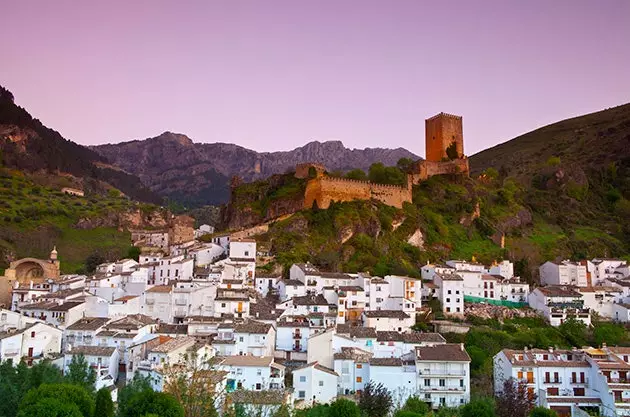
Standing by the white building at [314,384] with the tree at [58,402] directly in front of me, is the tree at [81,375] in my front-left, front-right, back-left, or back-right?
front-right

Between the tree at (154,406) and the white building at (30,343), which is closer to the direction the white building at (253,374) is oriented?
the tree

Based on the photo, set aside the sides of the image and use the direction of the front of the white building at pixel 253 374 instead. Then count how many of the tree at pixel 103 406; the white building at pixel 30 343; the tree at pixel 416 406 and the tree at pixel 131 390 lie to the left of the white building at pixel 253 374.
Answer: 1

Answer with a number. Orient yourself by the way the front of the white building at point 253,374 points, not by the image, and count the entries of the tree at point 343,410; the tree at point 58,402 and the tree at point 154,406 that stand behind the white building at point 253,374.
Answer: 0

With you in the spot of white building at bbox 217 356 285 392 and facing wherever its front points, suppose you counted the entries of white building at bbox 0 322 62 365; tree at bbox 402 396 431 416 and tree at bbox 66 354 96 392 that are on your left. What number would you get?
1

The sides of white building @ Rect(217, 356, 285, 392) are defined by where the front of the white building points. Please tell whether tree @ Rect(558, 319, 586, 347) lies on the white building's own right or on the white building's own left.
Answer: on the white building's own left

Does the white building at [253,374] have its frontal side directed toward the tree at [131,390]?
no

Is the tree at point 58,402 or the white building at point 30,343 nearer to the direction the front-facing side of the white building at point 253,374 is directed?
the tree

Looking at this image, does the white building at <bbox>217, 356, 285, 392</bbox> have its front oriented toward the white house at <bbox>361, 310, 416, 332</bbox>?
no

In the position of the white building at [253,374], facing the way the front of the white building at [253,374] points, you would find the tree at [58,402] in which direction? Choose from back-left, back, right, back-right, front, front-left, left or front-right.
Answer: front-right

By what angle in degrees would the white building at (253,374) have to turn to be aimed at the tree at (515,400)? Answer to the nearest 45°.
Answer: approximately 90° to its left

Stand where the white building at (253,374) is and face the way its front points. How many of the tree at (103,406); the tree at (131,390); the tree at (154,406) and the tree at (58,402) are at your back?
0

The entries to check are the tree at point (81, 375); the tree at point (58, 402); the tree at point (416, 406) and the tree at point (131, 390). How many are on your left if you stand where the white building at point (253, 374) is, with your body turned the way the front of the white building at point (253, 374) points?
1

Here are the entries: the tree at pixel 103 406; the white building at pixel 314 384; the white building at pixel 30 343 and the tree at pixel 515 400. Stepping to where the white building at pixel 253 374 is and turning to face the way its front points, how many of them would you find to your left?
2

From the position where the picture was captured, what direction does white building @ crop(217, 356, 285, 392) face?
facing the viewer

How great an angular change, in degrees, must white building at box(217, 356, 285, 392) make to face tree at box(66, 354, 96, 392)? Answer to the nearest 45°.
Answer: approximately 90° to its right

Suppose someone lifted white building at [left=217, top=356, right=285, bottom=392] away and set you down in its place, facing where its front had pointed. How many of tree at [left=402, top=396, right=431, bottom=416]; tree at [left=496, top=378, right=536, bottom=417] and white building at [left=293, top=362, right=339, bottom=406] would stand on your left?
3

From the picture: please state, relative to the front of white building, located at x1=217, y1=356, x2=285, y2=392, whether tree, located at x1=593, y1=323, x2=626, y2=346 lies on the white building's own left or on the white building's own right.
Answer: on the white building's own left

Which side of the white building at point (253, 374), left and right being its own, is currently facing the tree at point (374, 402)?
left
